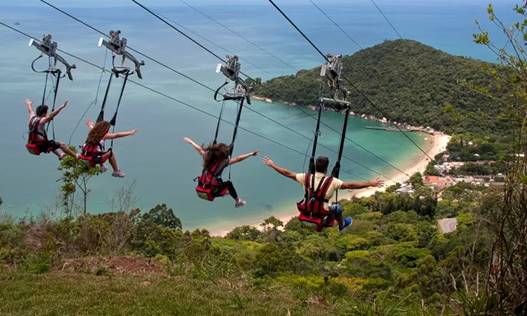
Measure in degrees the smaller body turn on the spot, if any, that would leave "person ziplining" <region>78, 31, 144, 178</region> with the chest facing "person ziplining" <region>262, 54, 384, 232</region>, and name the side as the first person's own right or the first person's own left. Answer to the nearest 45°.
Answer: approximately 90° to the first person's own right

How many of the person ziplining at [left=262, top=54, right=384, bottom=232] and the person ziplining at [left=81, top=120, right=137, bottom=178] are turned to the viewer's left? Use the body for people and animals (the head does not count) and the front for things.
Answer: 0

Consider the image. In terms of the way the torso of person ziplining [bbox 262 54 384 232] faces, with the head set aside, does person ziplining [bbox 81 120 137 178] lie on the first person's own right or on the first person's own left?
on the first person's own left

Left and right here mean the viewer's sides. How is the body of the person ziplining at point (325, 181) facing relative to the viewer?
facing away from the viewer and to the right of the viewer

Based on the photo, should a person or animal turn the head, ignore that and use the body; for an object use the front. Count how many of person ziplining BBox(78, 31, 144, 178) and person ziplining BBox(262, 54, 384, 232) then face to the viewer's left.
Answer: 0

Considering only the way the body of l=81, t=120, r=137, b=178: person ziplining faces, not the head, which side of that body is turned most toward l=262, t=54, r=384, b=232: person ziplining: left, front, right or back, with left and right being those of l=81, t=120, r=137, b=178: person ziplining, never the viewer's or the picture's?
right

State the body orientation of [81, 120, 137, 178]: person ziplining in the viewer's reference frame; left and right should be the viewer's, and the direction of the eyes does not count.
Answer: facing away from the viewer and to the right of the viewer
